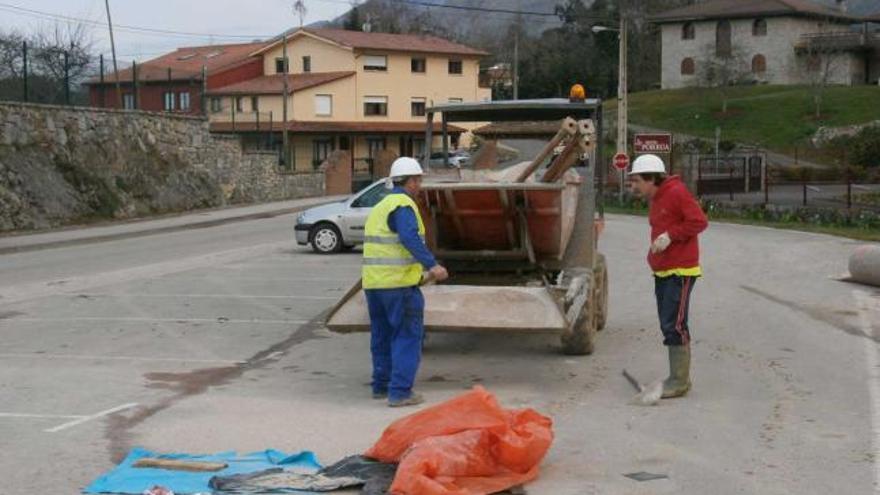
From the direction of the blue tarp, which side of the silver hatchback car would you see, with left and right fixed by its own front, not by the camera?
left

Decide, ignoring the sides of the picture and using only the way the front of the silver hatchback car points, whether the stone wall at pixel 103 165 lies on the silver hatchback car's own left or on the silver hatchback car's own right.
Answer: on the silver hatchback car's own right

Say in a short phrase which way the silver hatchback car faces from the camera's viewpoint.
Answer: facing to the left of the viewer

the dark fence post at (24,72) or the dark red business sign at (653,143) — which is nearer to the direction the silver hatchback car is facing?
the dark fence post

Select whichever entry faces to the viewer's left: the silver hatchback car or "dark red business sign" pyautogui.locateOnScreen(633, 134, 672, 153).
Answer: the silver hatchback car

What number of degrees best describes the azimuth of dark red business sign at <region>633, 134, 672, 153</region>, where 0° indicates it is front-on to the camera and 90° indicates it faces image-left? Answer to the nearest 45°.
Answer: approximately 0°

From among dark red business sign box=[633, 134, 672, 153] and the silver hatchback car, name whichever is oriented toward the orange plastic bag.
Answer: the dark red business sign

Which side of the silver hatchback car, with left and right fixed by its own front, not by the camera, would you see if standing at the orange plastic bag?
left

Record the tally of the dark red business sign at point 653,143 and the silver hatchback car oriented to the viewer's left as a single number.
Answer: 1

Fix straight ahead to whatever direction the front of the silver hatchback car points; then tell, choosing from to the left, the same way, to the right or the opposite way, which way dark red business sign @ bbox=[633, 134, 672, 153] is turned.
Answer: to the left

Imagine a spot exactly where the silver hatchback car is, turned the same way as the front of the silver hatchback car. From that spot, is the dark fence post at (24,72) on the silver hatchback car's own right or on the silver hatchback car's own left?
on the silver hatchback car's own right
